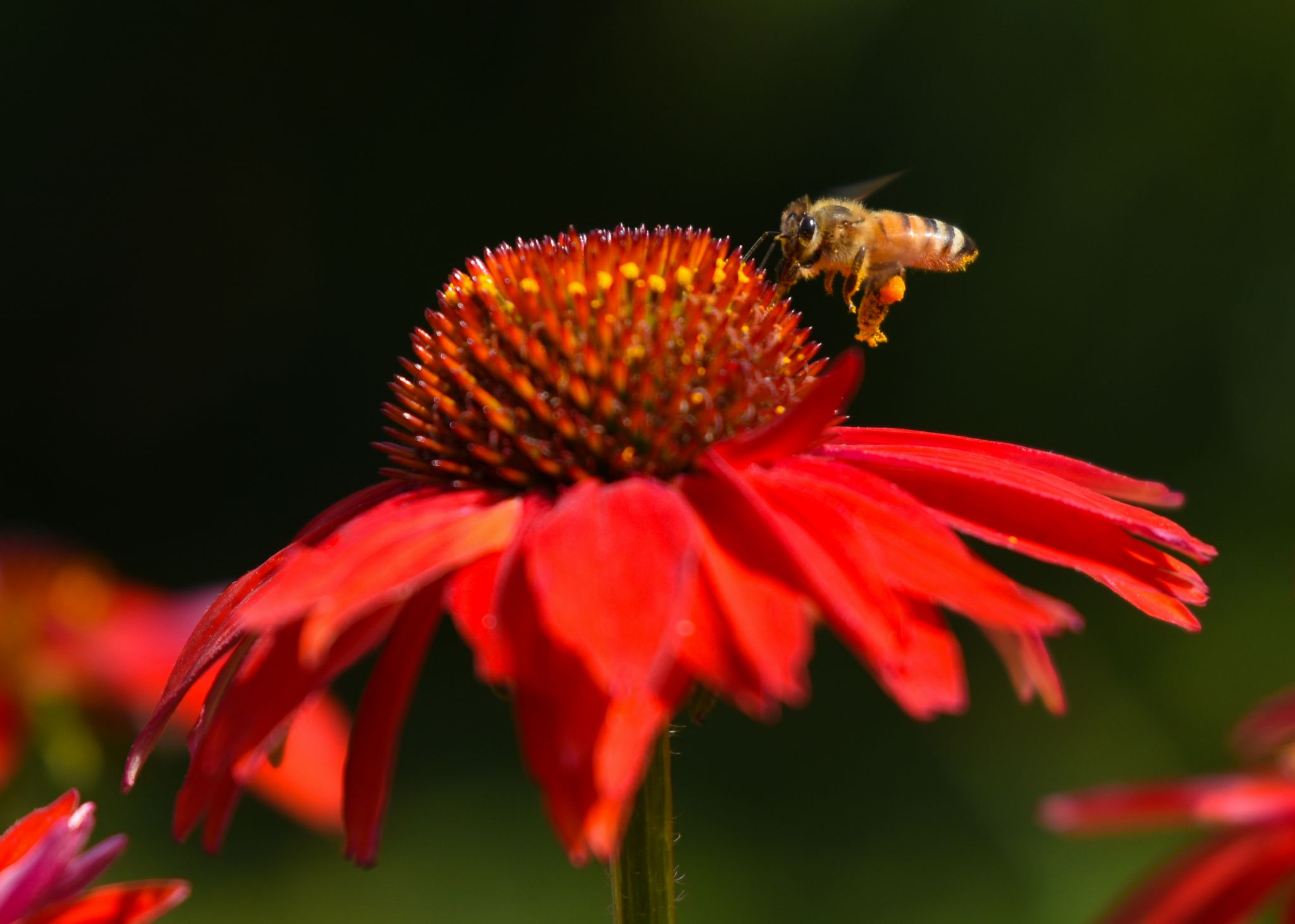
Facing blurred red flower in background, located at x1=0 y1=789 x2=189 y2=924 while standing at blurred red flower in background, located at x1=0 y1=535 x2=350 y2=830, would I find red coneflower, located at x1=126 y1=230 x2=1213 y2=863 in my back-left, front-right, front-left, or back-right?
front-left

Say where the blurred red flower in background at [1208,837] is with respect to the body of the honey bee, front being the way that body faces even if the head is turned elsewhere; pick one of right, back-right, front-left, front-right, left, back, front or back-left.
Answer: back-right

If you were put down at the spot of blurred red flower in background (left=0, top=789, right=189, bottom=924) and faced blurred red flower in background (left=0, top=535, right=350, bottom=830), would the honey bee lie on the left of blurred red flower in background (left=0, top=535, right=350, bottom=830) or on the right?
right

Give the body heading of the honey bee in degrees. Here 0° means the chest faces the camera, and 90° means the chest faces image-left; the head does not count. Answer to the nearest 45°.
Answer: approximately 90°

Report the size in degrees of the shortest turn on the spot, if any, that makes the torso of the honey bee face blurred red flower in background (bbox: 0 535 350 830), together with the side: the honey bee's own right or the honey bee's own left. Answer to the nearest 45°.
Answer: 0° — it already faces it

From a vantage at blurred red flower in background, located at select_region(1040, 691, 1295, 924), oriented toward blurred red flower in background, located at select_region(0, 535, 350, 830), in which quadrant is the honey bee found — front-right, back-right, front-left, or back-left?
front-left

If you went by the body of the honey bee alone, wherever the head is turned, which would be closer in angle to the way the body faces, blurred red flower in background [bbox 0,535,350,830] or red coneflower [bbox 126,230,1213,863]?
the red coneflower
